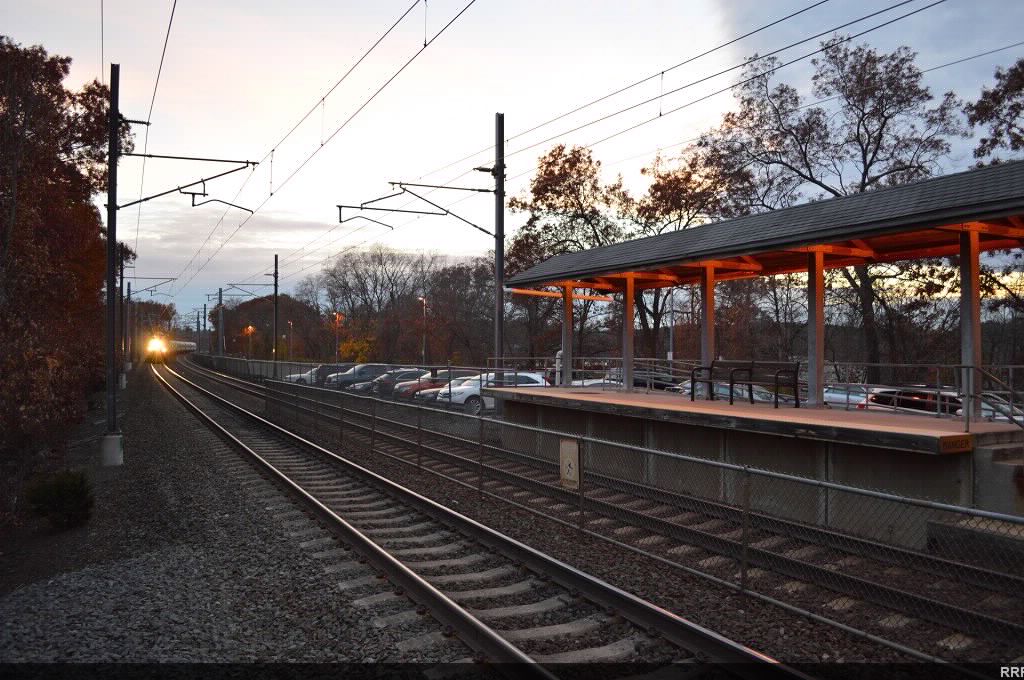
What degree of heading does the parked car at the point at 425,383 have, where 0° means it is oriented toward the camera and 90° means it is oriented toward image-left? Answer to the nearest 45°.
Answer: approximately 45°

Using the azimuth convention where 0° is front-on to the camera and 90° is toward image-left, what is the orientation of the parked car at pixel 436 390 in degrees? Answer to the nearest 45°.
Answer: approximately 45°

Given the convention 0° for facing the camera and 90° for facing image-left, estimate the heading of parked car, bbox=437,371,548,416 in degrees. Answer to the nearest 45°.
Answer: approximately 45°

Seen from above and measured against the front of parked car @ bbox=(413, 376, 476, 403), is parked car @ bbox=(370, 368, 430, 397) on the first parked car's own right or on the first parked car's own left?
on the first parked car's own right

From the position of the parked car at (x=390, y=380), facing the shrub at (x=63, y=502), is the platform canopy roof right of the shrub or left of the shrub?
left

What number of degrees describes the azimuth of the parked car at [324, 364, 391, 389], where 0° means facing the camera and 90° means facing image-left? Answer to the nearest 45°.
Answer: approximately 45°

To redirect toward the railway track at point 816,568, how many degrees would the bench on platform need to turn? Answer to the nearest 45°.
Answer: approximately 45° to its left

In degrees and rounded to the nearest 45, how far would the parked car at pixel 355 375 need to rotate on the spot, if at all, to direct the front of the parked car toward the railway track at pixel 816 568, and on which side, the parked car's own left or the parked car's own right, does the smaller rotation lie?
approximately 45° to the parked car's own left
